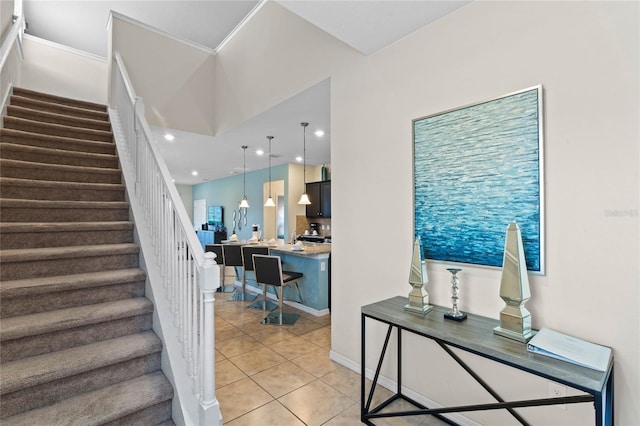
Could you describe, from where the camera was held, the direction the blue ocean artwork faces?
facing the viewer and to the left of the viewer

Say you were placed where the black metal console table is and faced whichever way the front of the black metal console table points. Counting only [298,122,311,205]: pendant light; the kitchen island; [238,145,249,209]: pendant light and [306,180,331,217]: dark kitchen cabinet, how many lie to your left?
0

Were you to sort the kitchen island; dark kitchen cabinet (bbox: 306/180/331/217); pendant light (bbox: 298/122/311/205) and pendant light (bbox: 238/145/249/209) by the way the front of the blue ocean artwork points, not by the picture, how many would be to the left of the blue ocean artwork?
0

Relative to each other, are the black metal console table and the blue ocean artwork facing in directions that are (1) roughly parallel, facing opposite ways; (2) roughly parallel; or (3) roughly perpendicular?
roughly parallel

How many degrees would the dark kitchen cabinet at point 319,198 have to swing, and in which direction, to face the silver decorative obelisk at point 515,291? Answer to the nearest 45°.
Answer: approximately 45° to its left

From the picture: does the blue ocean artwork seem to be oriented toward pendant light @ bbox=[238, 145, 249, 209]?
no

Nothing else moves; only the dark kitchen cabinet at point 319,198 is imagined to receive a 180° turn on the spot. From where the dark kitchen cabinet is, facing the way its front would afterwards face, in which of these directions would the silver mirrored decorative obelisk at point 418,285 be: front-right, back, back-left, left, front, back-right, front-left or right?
back-right

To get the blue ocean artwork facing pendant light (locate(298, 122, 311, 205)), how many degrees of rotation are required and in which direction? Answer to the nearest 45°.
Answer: approximately 90° to its right

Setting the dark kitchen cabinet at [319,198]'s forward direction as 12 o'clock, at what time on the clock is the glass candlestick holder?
The glass candlestick holder is roughly at 10 o'clock from the dark kitchen cabinet.

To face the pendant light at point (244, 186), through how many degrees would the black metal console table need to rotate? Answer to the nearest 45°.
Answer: approximately 90° to its right

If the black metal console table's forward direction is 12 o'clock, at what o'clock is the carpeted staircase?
The carpeted staircase is roughly at 1 o'clock from the black metal console table.

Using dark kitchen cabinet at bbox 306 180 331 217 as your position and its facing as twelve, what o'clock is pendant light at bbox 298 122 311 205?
The pendant light is roughly at 11 o'clock from the dark kitchen cabinet.

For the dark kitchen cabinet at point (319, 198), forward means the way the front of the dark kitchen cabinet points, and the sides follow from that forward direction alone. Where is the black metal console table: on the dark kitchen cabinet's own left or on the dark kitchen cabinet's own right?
on the dark kitchen cabinet's own left

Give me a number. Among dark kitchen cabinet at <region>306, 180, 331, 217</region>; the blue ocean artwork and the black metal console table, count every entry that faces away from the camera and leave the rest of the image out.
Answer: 0
